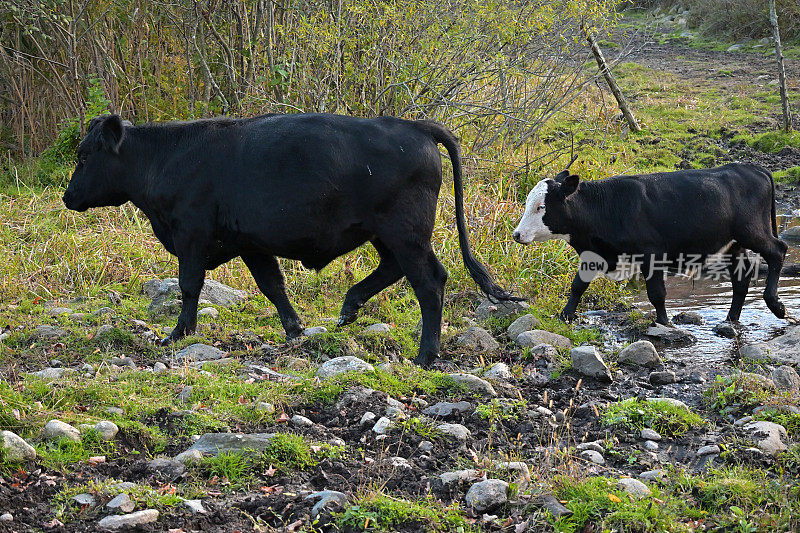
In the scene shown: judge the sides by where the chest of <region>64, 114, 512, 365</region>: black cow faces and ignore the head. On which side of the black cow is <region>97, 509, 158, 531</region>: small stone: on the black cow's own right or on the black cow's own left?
on the black cow's own left

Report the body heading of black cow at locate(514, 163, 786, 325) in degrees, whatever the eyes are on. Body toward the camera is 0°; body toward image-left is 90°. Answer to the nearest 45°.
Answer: approximately 90°

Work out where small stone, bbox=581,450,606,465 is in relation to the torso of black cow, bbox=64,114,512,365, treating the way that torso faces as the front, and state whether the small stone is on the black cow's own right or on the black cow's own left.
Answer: on the black cow's own left

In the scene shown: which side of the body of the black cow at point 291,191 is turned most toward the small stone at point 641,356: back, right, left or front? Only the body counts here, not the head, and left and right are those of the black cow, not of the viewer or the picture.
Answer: back

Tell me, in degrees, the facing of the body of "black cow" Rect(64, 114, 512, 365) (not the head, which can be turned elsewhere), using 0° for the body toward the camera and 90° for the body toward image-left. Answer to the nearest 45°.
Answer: approximately 90°

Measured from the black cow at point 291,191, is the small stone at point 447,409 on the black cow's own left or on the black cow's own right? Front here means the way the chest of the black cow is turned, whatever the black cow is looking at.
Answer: on the black cow's own left

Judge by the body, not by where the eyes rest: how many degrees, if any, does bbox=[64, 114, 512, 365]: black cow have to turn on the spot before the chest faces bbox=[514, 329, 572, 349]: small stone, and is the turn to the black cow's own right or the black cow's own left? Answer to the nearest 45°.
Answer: approximately 180°

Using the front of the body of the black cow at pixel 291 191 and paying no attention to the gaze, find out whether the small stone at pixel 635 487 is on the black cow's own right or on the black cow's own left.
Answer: on the black cow's own left

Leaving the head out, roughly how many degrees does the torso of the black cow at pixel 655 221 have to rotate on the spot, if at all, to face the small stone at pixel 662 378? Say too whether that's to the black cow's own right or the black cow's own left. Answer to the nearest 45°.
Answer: approximately 90° to the black cow's own left

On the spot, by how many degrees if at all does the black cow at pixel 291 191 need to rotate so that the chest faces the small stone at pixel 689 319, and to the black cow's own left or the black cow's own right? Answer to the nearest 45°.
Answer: approximately 180°

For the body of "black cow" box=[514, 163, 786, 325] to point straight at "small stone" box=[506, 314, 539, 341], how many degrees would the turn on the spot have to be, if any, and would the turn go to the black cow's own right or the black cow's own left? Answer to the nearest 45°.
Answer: approximately 45° to the black cow's own left

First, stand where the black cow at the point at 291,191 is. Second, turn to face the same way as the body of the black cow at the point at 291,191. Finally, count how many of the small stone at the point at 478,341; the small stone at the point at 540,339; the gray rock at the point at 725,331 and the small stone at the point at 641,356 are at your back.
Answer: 4

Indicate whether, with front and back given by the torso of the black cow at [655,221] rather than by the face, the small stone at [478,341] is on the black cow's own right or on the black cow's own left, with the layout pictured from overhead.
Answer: on the black cow's own left
